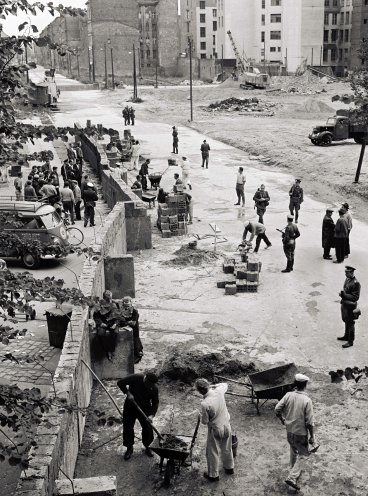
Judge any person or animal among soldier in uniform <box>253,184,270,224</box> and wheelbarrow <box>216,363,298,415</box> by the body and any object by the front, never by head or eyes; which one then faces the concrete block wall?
the soldier in uniform

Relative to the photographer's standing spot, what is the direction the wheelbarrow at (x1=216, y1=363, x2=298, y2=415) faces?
facing to the right of the viewer

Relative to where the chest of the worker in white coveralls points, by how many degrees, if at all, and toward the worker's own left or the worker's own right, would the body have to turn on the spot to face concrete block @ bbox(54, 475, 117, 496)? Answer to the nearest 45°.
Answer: approximately 90° to the worker's own left

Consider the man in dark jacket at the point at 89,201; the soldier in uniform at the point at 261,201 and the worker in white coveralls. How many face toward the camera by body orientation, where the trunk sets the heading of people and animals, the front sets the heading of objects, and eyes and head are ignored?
1

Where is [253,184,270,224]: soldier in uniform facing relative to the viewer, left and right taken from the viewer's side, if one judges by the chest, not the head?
facing the viewer

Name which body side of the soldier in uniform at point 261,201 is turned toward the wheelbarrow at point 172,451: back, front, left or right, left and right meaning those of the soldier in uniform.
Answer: front

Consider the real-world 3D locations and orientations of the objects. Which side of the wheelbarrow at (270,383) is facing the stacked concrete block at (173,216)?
left

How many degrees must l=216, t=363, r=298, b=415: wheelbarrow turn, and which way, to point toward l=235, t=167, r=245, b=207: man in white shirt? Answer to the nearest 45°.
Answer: approximately 90° to its left

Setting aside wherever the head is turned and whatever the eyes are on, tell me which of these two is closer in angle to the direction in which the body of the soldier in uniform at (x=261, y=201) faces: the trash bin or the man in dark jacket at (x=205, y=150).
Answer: the trash bin

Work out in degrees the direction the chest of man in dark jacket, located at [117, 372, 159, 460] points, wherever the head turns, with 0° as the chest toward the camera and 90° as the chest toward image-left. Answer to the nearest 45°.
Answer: approximately 315°

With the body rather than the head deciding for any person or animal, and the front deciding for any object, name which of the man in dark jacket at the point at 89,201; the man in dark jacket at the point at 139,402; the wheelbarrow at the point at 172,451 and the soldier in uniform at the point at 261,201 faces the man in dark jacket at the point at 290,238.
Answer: the soldier in uniform

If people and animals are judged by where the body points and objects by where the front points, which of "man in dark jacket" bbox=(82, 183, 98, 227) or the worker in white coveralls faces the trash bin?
the worker in white coveralls

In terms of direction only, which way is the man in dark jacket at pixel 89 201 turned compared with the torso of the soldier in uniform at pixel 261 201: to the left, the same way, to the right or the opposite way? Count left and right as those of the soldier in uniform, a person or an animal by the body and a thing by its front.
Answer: the opposite way

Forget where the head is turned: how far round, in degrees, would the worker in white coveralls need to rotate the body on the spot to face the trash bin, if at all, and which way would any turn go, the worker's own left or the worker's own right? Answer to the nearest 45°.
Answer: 0° — they already face it
